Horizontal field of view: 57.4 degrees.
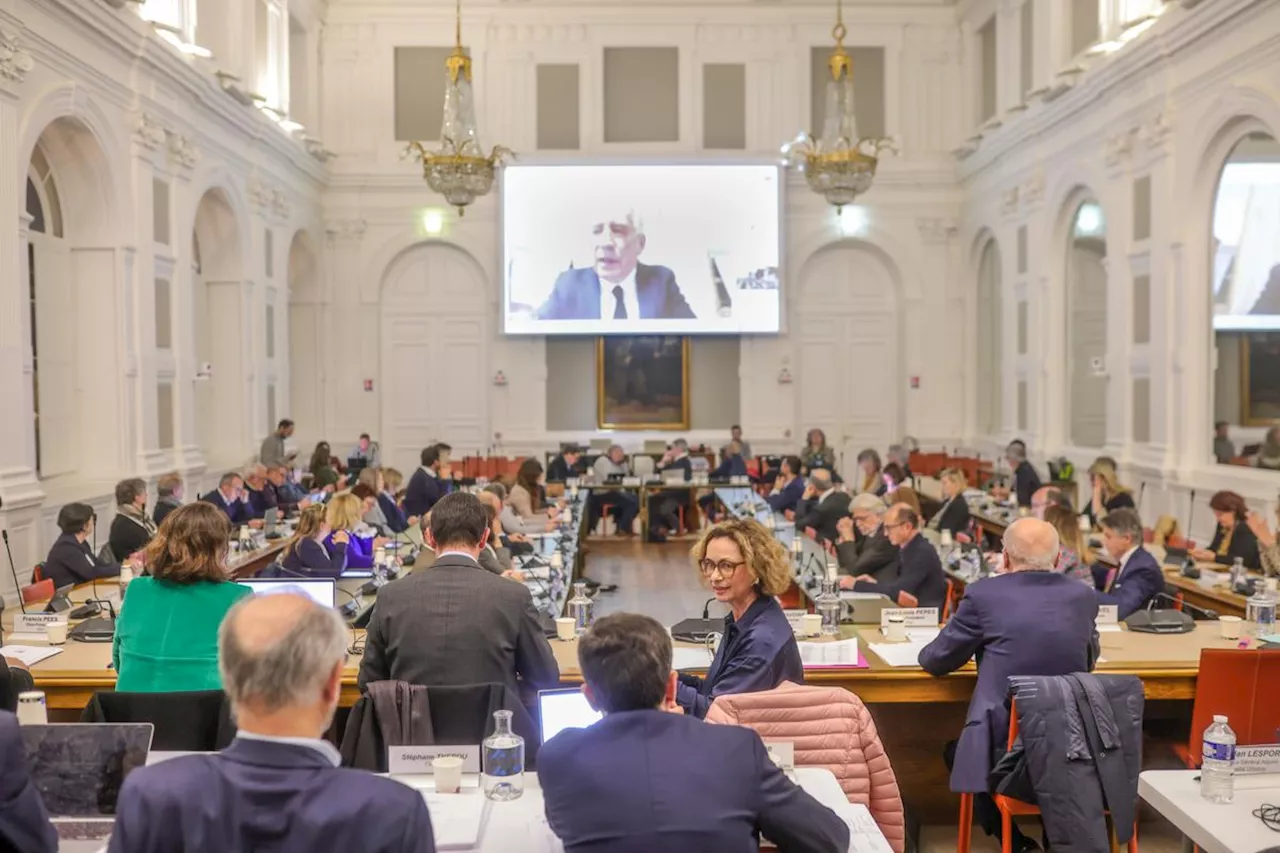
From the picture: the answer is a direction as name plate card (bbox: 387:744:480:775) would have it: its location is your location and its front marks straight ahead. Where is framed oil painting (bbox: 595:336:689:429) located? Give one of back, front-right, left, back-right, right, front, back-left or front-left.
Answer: back

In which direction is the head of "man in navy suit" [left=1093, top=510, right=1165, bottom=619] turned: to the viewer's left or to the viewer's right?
to the viewer's left

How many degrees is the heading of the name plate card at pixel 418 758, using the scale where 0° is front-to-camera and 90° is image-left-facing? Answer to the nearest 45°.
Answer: approximately 0°

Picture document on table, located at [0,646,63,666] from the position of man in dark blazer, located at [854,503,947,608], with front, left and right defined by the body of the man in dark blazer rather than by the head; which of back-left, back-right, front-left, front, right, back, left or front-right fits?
front-left

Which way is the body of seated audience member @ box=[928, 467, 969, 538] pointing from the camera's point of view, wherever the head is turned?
to the viewer's left

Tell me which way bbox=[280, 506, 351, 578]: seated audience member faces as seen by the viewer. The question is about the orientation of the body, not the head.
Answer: to the viewer's right

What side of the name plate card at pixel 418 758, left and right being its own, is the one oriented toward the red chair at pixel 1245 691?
left

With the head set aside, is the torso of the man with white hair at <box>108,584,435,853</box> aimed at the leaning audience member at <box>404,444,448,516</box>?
yes

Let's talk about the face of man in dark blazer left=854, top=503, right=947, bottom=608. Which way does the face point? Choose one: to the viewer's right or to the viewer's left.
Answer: to the viewer's left

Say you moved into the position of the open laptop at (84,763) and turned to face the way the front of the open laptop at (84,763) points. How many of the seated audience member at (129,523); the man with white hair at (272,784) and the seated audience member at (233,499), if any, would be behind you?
2

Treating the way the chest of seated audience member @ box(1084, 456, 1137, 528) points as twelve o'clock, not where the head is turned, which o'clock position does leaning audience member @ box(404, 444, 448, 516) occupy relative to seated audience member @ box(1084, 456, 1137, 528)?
leaning audience member @ box(404, 444, 448, 516) is roughly at 12 o'clock from seated audience member @ box(1084, 456, 1137, 528).

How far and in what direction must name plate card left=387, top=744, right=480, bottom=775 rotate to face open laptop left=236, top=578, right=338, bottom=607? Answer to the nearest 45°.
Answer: approximately 180°

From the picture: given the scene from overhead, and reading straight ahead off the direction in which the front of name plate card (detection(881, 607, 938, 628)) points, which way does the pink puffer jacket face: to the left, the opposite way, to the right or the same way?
the opposite way
